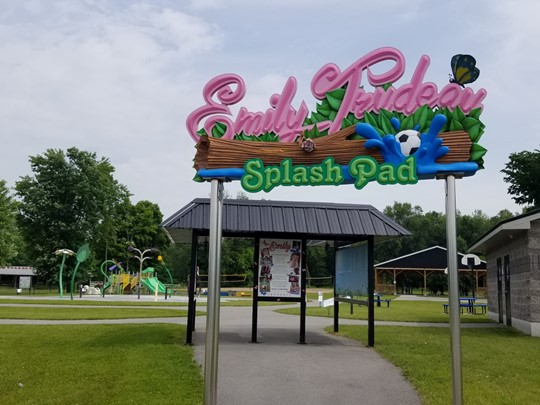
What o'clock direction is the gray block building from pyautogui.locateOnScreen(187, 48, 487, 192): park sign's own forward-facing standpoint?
The gray block building is roughly at 7 o'clock from the park sign.

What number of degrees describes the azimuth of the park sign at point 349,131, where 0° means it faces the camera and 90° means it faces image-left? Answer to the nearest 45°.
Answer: approximately 0°

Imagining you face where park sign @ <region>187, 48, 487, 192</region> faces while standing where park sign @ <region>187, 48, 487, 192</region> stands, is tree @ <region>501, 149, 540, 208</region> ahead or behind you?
behind

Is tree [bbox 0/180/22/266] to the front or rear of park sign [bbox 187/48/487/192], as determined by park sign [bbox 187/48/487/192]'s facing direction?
to the rear
